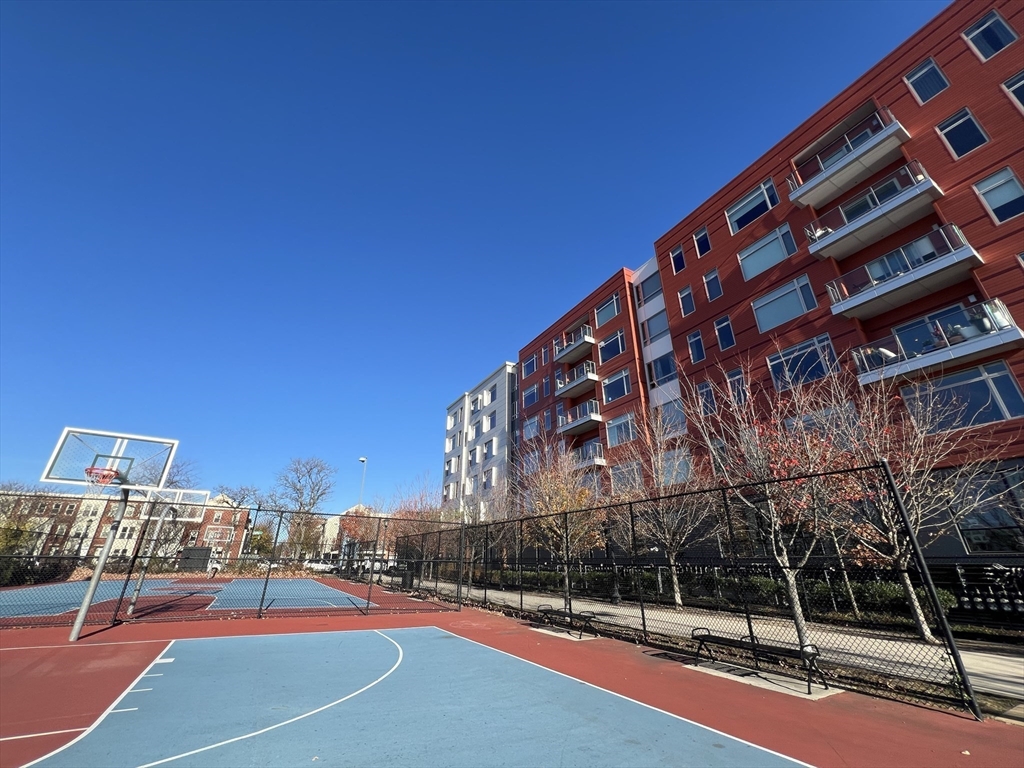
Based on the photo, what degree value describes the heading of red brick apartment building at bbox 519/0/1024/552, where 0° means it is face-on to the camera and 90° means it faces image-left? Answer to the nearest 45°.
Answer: approximately 45°

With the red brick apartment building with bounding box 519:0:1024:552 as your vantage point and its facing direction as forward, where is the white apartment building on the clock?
The white apartment building is roughly at 2 o'clock from the red brick apartment building.
